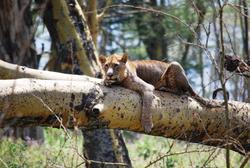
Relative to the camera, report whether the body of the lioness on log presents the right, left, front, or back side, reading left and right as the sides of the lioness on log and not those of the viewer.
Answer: left

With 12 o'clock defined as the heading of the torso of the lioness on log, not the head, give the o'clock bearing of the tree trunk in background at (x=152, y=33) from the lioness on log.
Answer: The tree trunk in background is roughly at 3 o'clock from the lioness on log.
